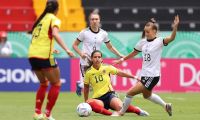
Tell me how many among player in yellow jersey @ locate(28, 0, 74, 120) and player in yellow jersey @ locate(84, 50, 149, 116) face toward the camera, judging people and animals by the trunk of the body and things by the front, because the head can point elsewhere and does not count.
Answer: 1

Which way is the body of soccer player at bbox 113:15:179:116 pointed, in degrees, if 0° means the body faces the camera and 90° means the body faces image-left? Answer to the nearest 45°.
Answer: approximately 45°

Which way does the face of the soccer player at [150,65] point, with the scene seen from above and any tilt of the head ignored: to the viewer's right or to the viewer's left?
to the viewer's left

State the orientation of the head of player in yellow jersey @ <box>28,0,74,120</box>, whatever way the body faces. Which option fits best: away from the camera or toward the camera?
away from the camera

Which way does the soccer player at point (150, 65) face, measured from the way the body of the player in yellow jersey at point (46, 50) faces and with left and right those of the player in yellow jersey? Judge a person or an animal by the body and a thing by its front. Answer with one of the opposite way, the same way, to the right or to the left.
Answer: the opposite way

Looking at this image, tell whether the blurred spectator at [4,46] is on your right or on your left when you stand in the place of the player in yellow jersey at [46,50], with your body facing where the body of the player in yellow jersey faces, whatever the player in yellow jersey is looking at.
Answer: on your left

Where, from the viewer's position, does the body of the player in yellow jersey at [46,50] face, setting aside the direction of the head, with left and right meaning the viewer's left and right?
facing away from the viewer and to the right of the viewer

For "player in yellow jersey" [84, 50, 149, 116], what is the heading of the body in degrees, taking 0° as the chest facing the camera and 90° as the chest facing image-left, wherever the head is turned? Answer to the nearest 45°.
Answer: approximately 0°
